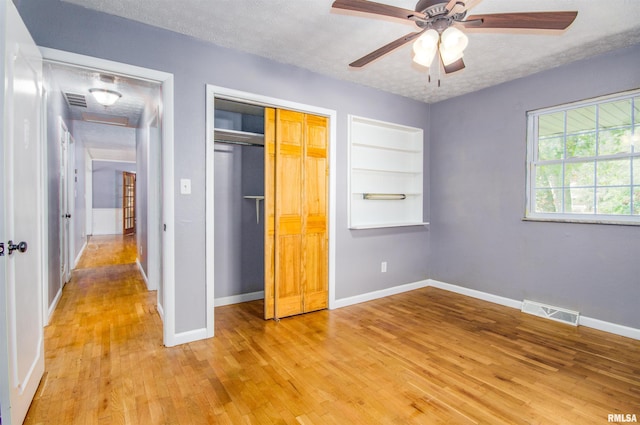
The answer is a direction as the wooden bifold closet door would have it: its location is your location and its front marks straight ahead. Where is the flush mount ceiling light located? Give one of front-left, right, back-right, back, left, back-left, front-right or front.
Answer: back-right

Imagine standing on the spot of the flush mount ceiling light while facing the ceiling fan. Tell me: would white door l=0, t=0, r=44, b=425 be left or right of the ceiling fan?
right

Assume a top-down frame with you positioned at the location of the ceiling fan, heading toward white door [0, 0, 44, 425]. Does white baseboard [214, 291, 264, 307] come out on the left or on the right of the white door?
right

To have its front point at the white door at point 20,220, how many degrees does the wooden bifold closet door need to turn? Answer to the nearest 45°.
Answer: approximately 90° to its right

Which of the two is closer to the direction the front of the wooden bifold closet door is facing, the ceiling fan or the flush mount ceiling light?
the ceiling fan

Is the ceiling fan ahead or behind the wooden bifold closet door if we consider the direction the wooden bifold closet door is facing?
ahead

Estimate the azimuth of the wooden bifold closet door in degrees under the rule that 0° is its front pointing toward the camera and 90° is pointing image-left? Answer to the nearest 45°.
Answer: approximately 315°

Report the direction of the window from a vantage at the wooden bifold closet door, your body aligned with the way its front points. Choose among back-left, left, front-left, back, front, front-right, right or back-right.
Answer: front-left
